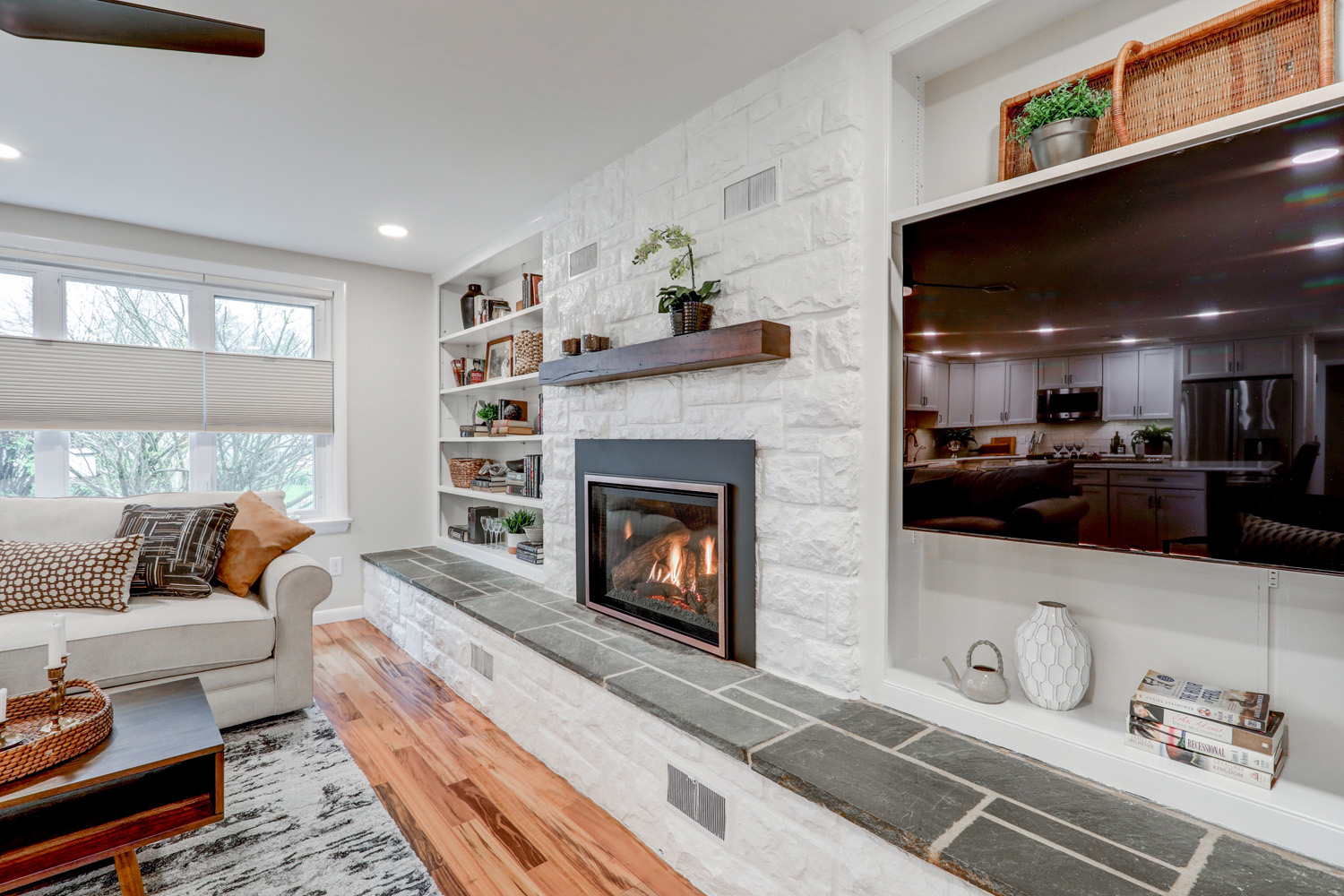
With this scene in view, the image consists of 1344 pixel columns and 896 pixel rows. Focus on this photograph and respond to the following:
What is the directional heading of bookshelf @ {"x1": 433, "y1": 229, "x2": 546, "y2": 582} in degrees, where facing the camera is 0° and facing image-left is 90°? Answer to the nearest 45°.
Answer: approximately 45°

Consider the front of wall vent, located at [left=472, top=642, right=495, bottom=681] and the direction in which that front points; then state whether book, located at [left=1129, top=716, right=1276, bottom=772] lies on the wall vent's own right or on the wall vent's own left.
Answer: on the wall vent's own left

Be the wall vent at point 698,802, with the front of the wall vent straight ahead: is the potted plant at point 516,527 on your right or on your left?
on your right

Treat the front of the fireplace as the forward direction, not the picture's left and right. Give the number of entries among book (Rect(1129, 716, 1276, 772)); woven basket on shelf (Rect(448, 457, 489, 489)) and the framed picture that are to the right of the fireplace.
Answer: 2

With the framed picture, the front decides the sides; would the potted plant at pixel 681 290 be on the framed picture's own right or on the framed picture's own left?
on the framed picture's own left

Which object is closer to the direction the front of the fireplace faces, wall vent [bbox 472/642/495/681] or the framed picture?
the wall vent

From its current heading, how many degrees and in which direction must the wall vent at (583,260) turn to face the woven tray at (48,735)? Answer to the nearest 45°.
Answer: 0° — it already faces it

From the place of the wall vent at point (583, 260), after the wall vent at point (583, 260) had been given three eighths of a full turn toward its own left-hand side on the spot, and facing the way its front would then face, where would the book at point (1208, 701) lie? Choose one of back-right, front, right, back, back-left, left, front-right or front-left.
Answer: front-right

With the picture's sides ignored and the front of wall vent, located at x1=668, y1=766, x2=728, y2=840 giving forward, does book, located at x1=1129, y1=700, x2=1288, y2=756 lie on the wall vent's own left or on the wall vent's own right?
on the wall vent's own left

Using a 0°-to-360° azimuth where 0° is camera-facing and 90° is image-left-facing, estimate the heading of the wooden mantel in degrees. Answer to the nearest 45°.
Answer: approximately 45°

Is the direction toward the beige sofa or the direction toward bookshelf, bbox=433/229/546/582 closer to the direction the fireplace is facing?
the beige sofa

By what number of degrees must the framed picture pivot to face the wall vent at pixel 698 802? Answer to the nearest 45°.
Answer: approximately 45° to its left

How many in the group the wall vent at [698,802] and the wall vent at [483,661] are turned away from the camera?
0

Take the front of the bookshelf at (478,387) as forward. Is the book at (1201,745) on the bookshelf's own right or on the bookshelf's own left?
on the bookshelf's own left
